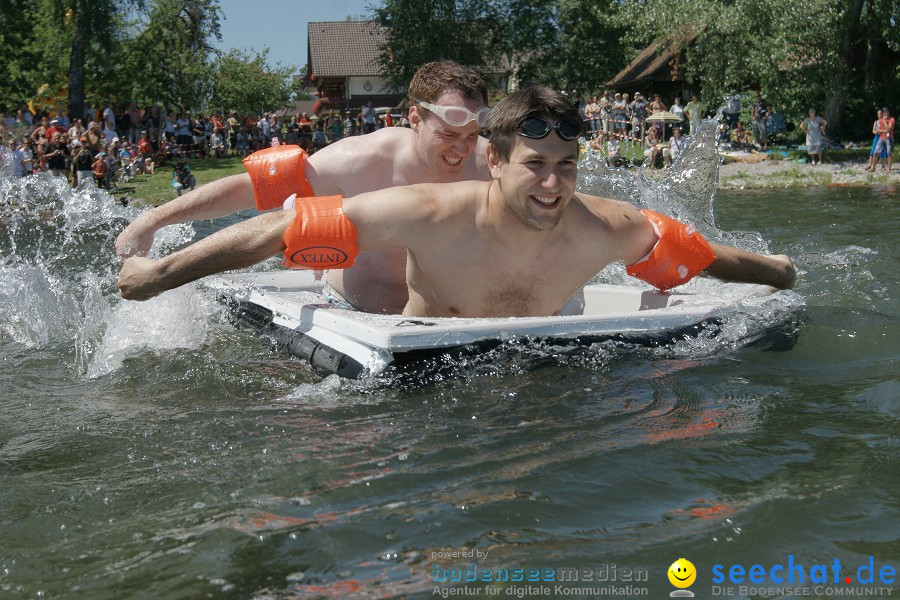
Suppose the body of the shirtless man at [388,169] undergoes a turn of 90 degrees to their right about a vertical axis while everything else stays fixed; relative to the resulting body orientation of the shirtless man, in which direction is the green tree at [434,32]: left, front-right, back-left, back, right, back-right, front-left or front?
back-right

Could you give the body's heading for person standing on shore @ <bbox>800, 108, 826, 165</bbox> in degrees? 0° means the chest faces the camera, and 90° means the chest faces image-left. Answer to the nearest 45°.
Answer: approximately 0°

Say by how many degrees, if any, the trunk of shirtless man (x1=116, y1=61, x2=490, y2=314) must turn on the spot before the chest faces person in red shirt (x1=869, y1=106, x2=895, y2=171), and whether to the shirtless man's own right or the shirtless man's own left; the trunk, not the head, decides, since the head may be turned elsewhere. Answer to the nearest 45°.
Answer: approximately 90° to the shirtless man's own left

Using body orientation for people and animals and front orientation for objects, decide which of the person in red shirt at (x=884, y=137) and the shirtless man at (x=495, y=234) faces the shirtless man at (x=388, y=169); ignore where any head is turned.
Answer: the person in red shirt

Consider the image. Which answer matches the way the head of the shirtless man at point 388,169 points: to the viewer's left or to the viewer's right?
to the viewer's right

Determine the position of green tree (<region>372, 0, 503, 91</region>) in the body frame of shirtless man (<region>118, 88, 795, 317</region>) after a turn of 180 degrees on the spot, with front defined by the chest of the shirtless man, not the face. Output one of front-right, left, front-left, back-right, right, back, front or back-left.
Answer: front-right

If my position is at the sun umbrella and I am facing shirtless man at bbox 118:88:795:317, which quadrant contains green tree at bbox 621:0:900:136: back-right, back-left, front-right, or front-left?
back-left

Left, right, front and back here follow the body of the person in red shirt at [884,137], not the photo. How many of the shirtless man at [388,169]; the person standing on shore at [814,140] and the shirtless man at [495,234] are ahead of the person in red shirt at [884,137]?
2

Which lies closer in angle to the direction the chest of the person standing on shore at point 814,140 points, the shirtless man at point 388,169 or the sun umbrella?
the shirtless man

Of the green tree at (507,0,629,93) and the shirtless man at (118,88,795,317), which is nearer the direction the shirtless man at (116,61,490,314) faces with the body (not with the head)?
the shirtless man
